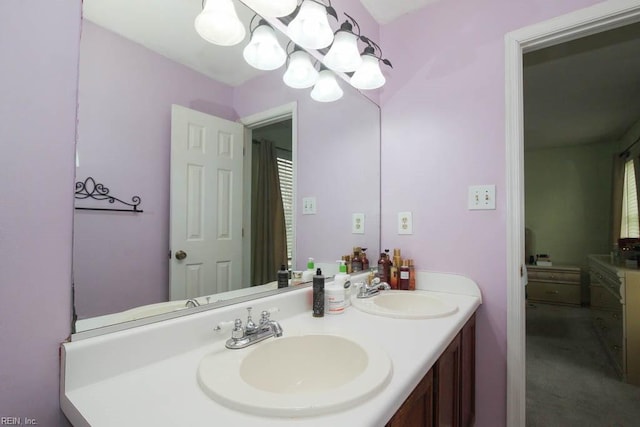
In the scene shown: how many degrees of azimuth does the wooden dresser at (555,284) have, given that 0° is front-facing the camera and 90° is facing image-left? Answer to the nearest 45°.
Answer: approximately 0°

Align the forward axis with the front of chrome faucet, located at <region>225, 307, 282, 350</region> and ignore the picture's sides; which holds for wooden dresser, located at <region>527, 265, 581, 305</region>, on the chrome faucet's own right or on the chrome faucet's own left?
on the chrome faucet's own left

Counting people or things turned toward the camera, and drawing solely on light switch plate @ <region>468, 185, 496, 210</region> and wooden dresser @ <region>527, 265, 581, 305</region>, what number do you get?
2

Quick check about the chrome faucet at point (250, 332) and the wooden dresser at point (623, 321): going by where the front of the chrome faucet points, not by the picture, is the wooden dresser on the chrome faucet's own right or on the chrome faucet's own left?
on the chrome faucet's own left

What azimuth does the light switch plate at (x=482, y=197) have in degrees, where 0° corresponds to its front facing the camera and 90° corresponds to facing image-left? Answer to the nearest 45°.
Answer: approximately 0°

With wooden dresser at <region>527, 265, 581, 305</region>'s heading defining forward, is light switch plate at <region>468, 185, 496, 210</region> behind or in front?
in front

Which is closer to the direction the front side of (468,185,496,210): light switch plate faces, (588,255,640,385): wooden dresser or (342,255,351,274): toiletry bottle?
the toiletry bottle

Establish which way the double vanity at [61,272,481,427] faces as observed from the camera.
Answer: facing the viewer and to the right of the viewer

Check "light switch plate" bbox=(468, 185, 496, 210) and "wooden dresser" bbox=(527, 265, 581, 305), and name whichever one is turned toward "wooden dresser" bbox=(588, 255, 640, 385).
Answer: "wooden dresser" bbox=(527, 265, 581, 305)

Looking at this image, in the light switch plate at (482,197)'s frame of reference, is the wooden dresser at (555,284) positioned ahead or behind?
behind

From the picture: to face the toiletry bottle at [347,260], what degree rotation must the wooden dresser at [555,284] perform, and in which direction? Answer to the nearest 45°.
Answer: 0° — it already faces it
